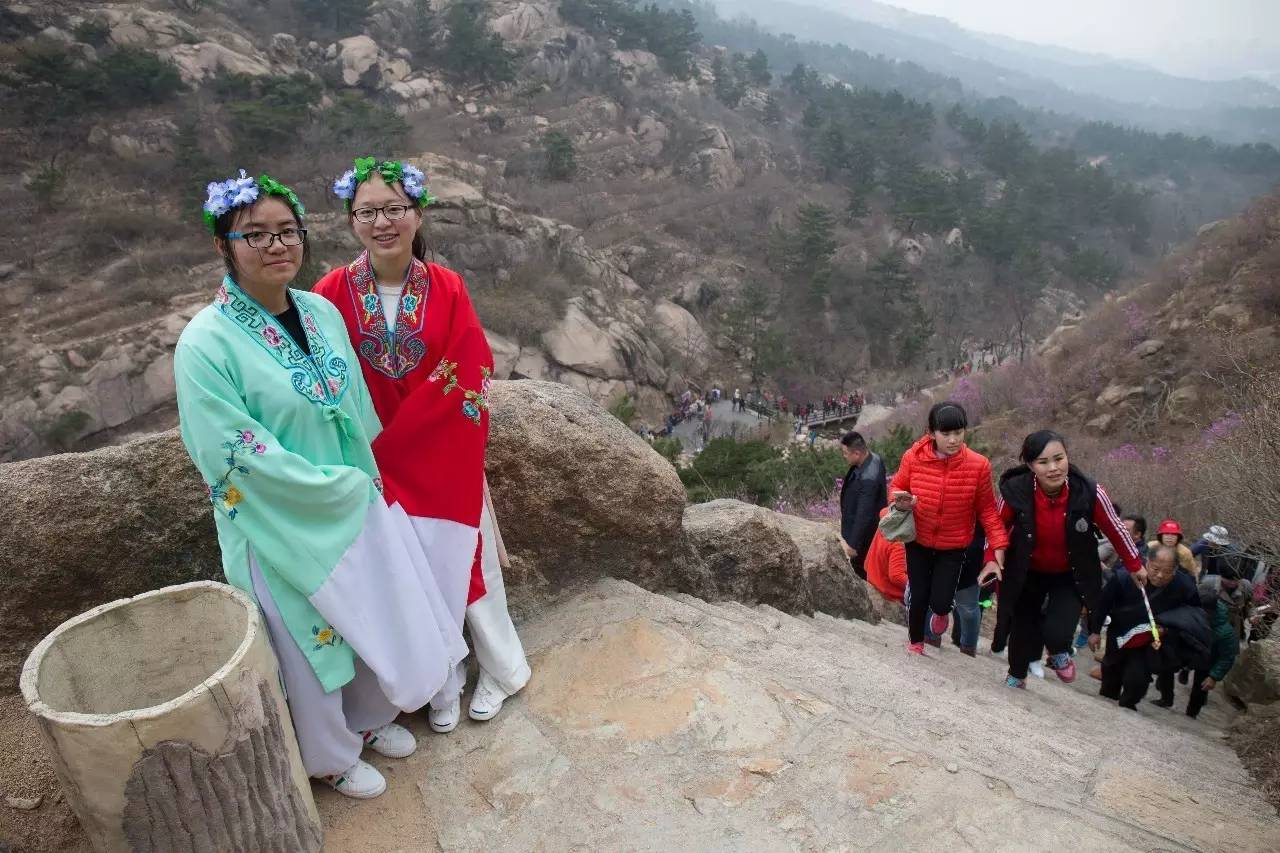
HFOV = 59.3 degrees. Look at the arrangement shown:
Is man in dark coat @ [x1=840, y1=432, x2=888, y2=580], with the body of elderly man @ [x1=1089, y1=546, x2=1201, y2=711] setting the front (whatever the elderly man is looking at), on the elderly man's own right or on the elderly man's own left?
on the elderly man's own right

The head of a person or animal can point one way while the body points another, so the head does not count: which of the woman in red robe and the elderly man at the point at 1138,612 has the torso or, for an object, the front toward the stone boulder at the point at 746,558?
the elderly man

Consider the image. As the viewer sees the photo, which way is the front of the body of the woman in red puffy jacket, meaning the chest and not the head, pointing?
toward the camera

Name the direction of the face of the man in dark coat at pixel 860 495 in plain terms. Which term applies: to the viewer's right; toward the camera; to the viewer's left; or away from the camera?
to the viewer's left
